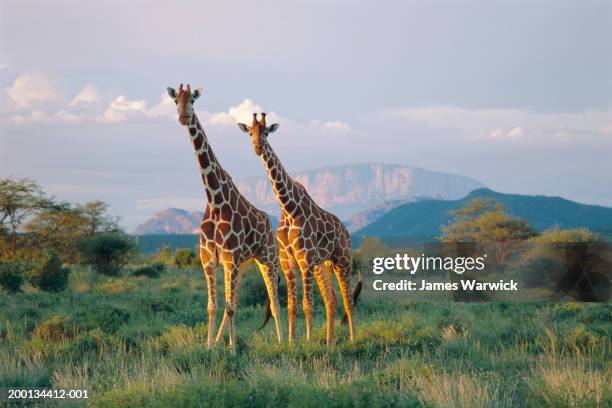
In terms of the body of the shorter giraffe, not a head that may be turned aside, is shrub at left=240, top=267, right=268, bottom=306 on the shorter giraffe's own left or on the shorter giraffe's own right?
on the shorter giraffe's own right

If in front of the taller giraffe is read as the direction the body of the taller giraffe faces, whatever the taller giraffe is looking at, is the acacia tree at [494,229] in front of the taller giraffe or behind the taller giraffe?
behind

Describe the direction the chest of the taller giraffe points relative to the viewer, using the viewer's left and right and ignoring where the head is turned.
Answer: facing the viewer and to the left of the viewer

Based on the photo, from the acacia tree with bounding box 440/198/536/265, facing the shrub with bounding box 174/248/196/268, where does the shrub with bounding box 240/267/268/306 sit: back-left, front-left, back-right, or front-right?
front-left

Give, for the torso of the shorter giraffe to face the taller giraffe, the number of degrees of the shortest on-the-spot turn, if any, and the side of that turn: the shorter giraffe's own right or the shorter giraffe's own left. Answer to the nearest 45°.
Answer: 0° — it already faces it

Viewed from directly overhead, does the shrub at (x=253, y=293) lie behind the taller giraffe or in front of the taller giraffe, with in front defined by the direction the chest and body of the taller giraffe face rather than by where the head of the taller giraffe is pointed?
behind

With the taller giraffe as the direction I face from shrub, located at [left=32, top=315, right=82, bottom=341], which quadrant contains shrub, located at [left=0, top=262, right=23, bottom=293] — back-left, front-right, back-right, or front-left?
back-left

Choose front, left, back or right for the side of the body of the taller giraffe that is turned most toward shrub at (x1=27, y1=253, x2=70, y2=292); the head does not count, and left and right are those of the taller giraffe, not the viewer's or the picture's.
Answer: right

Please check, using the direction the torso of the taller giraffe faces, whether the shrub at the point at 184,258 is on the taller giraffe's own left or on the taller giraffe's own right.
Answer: on the taller giraffe's own right

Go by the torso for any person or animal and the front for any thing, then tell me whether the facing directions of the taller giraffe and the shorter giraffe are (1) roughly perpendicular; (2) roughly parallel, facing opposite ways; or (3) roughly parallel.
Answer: roughly parallel

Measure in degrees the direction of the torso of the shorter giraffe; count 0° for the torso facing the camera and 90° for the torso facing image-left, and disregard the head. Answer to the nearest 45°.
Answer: approximately 45°
